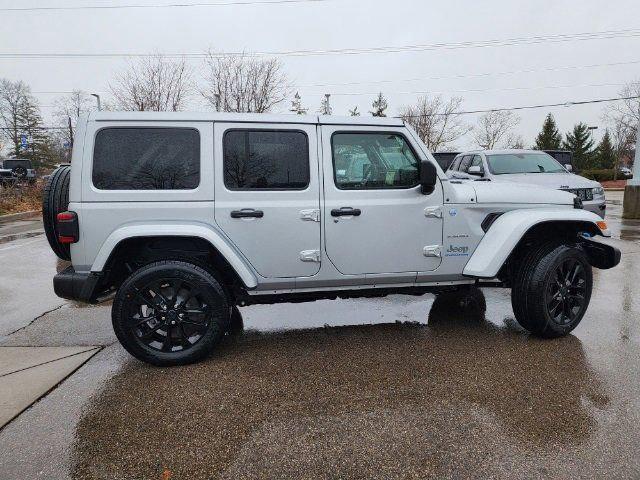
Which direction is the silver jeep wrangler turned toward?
to the viewer's right

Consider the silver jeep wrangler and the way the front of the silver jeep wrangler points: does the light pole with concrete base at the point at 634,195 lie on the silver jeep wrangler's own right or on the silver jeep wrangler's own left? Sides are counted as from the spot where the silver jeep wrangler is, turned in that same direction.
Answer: on the silver jeep wrangler's own left

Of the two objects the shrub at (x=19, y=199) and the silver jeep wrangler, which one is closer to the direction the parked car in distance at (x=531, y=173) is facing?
the silver jeep wrangler

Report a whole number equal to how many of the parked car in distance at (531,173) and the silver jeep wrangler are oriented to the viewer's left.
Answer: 0

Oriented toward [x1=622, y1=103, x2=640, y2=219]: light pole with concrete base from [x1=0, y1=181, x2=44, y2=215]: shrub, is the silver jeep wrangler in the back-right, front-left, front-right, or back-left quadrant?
front-right
